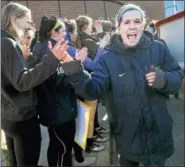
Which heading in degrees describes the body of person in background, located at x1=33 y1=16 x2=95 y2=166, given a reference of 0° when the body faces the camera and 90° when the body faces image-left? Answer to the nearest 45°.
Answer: approximately 270°

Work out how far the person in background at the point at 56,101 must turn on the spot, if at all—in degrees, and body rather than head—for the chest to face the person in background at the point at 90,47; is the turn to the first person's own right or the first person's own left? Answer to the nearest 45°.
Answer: approximately 90° to the first person's own left

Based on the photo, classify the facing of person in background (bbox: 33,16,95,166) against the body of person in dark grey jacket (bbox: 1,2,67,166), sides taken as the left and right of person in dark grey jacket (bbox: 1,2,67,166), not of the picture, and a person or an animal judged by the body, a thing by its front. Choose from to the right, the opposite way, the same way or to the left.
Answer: the same way

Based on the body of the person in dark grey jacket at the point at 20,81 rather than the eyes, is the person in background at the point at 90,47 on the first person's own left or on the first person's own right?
on the first person's own left

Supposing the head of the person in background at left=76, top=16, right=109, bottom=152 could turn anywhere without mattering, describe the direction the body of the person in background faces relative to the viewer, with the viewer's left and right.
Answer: facing to the right of the viewer

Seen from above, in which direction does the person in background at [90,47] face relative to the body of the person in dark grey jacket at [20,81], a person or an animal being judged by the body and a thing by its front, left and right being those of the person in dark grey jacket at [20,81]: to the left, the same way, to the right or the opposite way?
the same way

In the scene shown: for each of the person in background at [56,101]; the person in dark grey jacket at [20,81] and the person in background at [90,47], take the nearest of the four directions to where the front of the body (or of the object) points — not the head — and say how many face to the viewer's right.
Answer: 3

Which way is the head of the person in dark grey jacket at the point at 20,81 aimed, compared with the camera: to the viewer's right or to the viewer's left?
to the viewer's right

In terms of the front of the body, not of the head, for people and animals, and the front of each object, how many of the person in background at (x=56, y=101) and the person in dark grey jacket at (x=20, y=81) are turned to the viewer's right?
2

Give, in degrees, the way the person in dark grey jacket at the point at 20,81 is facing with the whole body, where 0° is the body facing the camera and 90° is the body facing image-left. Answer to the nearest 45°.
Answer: approximately 270°

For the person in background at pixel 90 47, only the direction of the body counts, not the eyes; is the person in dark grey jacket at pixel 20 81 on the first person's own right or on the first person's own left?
on the first person's own right
